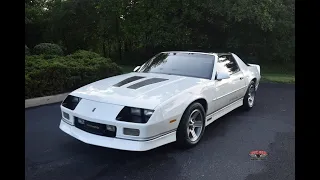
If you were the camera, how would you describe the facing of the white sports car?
facing the viewer and to the left of the viewer

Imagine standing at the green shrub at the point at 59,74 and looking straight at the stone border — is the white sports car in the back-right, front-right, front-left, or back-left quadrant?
front-left

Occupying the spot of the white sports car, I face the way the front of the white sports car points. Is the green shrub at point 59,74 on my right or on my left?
on my right

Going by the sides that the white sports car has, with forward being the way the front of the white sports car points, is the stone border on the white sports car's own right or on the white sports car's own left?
on the white sports car's own right
